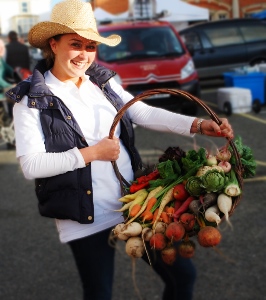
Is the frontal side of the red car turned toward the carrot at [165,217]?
yes

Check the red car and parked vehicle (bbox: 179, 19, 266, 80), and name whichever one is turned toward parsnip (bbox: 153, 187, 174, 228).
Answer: the red car

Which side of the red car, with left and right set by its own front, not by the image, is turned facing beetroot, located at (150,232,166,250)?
front

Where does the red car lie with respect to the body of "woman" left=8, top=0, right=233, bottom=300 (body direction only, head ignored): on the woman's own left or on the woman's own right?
on the woman's own left
